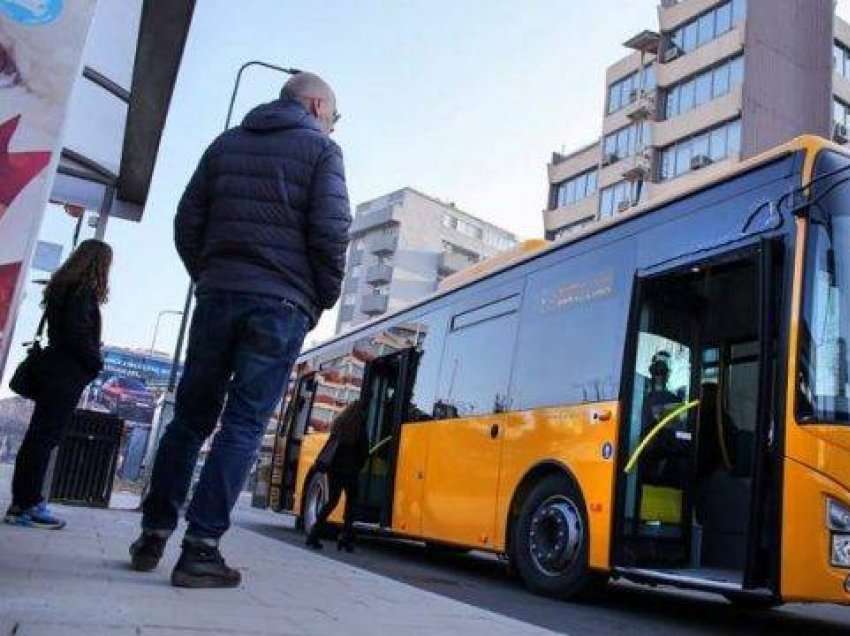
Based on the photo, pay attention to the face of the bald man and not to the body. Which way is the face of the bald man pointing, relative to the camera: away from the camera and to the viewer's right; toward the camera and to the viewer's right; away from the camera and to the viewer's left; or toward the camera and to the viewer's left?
away from the camera and to the viewer's right

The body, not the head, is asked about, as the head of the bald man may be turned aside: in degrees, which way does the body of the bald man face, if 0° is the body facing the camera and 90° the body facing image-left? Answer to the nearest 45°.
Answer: approximately 225°

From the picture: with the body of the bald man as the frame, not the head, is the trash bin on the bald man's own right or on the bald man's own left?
on the bald man's own left

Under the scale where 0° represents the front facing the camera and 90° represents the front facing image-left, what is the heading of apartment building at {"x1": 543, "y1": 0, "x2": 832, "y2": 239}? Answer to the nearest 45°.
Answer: approximately 45°

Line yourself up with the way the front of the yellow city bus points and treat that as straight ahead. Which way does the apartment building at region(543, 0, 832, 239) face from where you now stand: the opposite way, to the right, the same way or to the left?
to the right

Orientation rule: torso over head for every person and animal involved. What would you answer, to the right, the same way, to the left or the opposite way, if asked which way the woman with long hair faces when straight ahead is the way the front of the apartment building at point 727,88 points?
the opposite way
